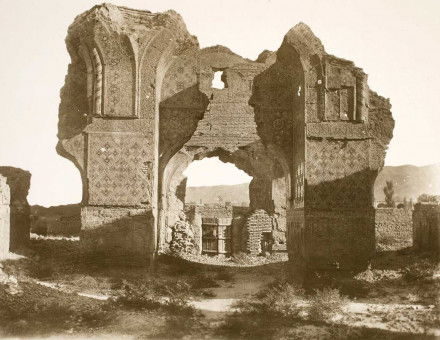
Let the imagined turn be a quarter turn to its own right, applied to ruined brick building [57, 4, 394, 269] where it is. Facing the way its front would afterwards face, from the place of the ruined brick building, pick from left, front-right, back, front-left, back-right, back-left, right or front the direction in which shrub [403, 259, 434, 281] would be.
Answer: back

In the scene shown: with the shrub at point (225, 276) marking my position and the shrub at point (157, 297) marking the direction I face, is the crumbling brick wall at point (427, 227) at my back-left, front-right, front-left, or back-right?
back-left

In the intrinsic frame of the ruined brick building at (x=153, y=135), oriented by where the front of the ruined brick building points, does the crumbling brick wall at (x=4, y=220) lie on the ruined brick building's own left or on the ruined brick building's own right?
on the ruined brick building's own right

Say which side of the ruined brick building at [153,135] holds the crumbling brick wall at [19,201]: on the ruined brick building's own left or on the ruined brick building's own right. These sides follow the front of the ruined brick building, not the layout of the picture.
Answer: on the ruined brick building's own right

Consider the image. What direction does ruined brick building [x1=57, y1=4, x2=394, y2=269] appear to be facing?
toward the camera

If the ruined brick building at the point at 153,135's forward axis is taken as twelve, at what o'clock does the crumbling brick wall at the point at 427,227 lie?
The crumbling brick wall is roughly at 8 o'clock from the ruined brick building.

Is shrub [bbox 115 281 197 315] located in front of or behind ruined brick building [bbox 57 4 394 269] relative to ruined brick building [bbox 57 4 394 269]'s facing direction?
in front
